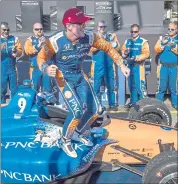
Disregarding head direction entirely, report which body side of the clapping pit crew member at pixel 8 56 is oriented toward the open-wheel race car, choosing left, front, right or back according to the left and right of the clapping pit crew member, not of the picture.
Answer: front

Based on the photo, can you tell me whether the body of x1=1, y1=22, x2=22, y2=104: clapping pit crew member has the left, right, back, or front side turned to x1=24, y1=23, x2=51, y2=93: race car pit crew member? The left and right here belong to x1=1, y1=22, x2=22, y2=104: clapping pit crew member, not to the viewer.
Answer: left

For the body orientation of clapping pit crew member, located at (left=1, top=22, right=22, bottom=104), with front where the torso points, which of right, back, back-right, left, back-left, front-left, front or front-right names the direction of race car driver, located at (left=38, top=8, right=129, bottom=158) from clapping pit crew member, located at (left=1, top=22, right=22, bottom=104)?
front

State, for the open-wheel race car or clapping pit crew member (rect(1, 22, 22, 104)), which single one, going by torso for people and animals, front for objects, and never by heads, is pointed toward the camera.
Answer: the clapping pit crew member

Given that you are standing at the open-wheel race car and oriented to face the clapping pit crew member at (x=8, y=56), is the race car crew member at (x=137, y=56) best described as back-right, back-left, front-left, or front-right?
front-right

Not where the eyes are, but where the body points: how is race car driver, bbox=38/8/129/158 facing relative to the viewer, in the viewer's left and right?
facing the viewer and to the right of the viewer

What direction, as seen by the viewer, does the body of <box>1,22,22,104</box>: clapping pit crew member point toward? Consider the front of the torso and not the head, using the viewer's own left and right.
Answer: facing the viewer

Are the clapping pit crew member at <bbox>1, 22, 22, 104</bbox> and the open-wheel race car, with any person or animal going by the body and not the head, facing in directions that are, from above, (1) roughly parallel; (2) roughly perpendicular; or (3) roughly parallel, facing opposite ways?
roughly perpendicular

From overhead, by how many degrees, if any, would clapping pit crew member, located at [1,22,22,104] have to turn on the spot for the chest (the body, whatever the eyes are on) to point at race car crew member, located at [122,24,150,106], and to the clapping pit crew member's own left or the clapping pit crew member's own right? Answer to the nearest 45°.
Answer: approximately 90° to the clapping pit crew member's own left

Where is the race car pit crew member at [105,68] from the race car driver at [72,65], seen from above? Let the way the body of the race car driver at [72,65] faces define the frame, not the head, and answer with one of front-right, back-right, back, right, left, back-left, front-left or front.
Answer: back-left

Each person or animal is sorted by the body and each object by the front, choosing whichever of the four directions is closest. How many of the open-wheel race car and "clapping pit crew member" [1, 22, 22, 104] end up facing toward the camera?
1
